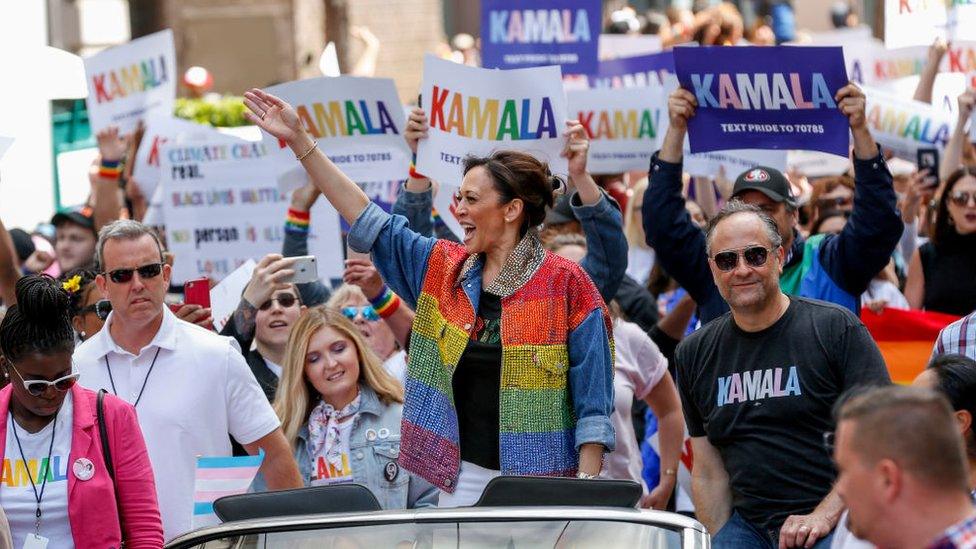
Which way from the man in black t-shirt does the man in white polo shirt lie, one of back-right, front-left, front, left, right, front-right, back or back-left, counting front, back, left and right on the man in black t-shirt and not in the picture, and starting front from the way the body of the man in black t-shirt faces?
right

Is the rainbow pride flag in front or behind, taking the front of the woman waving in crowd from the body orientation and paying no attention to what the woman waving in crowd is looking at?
behind

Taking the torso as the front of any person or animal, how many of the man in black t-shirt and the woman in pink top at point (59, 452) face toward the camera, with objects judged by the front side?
2

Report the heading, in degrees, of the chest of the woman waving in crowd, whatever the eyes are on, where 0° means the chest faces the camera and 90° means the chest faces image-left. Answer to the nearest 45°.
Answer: approximately 45°

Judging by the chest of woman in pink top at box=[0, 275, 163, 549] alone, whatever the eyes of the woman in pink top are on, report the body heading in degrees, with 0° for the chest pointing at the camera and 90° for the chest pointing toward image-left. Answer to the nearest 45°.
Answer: approximately 0°

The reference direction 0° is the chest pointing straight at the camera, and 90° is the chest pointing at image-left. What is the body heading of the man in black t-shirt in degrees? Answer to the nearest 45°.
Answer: approximately 0°

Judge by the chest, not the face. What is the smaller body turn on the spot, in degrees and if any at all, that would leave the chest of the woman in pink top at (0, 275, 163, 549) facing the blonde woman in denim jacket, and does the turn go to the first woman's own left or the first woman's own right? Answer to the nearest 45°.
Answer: approximately 135° to the first woman's own left

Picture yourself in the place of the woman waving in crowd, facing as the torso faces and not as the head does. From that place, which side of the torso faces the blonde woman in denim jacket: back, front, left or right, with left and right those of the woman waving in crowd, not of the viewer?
right

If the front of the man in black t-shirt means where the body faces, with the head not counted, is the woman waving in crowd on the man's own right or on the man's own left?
on the man's own right

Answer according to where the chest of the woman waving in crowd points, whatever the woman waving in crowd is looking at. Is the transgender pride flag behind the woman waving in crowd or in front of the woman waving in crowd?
in front
